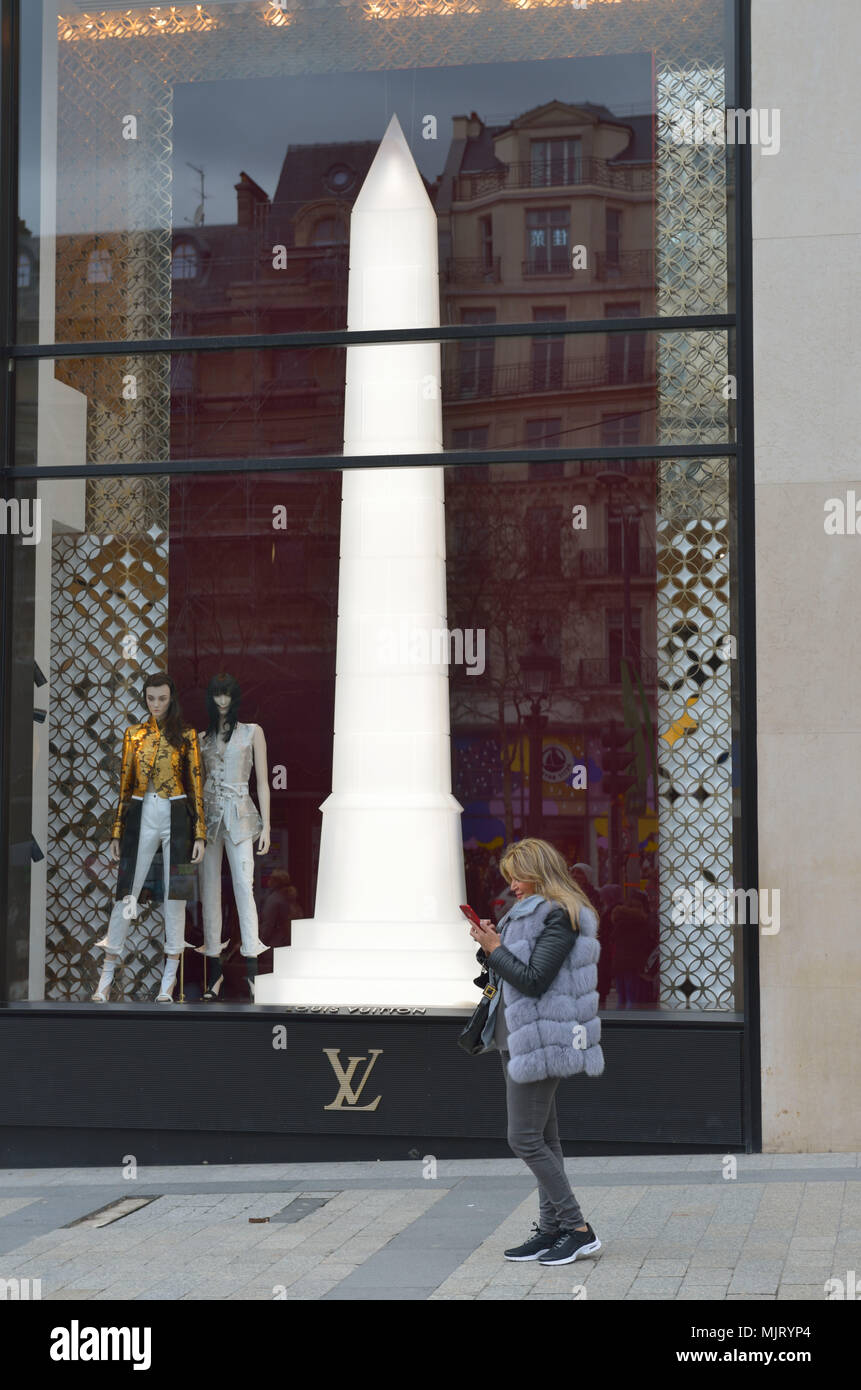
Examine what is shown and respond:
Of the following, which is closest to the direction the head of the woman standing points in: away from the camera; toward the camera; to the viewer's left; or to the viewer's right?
to the viewer's left

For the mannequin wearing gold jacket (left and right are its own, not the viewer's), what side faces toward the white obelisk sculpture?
left

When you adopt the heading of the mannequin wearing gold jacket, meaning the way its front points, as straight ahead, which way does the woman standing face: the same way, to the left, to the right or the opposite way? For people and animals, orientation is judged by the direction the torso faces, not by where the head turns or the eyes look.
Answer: to the right

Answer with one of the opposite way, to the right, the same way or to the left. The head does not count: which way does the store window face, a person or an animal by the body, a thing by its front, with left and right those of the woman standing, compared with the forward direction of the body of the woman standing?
to the left

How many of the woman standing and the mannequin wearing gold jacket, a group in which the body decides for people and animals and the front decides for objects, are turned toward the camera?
1

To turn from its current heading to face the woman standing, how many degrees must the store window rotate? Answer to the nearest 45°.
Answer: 0° — it already faces them

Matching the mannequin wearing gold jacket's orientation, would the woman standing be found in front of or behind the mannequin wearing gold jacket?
in front

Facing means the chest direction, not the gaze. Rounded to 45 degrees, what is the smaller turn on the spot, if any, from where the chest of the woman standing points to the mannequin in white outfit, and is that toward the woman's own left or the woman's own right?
approximately 45° to the woman's own right

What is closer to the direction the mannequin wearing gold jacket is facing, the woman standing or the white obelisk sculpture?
the woman standing

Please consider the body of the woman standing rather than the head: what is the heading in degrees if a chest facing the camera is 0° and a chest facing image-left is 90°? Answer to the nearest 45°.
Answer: approximately 90°

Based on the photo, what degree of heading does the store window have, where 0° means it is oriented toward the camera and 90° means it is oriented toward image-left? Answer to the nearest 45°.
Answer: approximately 0°

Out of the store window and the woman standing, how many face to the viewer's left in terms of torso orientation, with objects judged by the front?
1

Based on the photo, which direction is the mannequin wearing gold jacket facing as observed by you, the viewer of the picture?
facing the viewer
